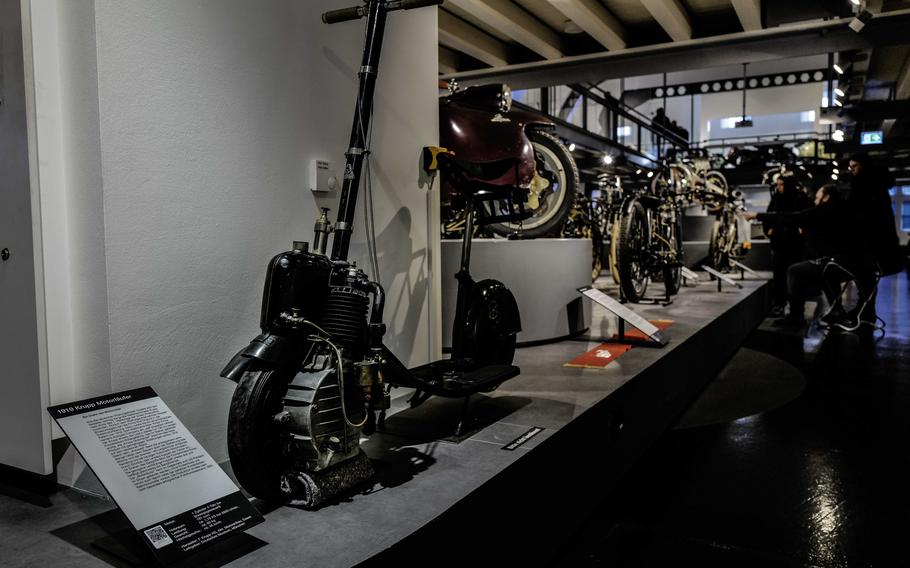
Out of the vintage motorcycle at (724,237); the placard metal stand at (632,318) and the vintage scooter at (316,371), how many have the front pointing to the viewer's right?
1

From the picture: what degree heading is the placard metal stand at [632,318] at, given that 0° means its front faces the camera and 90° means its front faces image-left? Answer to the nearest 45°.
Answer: approximately 270°

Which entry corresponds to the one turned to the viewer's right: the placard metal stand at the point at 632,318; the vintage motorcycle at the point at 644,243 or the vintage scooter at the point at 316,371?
the placard metal stand

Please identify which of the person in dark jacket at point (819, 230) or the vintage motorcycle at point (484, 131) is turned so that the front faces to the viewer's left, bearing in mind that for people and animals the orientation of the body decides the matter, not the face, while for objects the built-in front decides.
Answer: the person in dark jacket

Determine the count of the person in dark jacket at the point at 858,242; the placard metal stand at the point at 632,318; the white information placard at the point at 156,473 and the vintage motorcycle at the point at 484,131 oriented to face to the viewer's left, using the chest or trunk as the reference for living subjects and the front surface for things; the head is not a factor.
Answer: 1

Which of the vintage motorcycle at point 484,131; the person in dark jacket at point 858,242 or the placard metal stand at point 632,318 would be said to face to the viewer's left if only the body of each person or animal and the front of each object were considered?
the person in dark jacket

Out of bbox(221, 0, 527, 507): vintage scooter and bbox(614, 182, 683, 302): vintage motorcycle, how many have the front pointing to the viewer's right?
0

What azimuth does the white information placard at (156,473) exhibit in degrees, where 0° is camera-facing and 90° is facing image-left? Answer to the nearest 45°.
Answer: approximately 315°

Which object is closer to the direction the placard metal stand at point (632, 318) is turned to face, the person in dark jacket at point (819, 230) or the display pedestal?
the person in dark jacket

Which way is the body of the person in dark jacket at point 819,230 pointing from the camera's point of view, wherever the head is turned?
to the viewer's left

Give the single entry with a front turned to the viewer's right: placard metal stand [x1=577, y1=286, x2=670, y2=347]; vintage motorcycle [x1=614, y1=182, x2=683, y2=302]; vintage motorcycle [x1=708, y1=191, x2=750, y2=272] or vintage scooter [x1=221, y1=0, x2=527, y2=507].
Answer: the placard metal stand

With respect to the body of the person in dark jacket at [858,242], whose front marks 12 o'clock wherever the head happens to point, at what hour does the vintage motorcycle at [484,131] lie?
The vintage motorcycle is roughly at 10 o'clock from the person in dark jacket.

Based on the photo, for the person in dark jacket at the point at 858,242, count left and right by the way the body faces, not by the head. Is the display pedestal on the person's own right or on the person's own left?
on the person's own left
